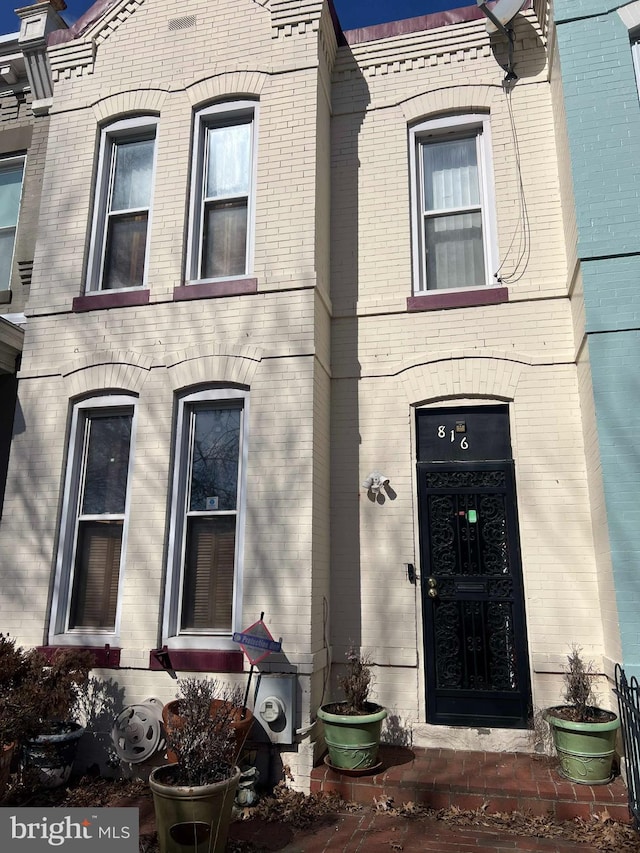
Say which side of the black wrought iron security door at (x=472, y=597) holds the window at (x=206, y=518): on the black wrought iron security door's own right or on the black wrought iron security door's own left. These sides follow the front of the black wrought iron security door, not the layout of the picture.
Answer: on the black wrought iron security door's own right

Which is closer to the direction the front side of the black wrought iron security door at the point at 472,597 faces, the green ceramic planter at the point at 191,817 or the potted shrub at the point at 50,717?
the green ceramic planter

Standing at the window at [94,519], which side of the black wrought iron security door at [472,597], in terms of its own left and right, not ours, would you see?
right

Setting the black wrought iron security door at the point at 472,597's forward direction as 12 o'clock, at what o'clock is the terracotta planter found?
The terracotta planter is roughly at 2 o'clock from the black wrought iron security door.

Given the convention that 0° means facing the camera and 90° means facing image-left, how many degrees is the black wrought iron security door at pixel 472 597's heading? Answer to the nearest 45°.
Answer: approximately 0°

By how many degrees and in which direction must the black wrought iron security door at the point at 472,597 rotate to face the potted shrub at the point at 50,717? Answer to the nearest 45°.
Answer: approximately 90° to its right

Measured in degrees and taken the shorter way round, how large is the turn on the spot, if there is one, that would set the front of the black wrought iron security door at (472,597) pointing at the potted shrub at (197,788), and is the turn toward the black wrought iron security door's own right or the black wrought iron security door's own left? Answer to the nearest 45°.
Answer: approximately 45° to the black wrought iron security door's own right

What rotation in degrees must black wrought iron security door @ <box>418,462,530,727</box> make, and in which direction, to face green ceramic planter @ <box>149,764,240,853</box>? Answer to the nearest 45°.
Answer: approximately 45° to its right
